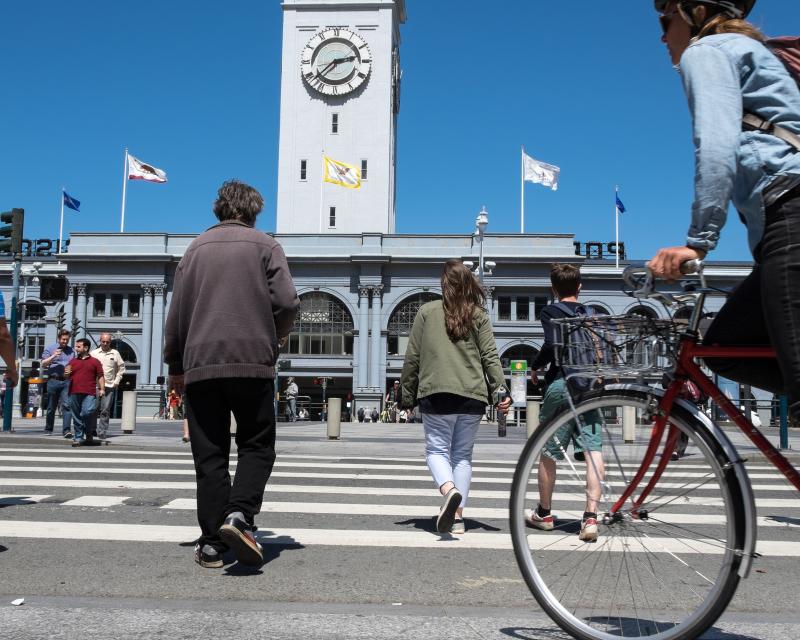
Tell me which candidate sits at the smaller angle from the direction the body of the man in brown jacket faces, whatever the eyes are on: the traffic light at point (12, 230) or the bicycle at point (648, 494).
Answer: the traffic light

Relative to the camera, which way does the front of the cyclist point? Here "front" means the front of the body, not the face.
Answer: to the viewer's left

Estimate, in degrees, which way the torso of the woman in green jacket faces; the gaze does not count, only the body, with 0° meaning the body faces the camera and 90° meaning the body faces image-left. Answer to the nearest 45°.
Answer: approximately 180°

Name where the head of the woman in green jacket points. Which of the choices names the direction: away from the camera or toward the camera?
away from the camera

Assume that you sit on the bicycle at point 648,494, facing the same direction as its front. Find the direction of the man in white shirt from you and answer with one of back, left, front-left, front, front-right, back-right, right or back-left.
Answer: front-right

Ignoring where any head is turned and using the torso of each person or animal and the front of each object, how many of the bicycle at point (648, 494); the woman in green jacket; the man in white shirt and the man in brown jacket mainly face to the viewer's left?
1

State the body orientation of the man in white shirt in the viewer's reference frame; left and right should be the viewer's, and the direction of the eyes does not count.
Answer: facing the viewer

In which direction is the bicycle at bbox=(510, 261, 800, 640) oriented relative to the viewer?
to the viewer's left

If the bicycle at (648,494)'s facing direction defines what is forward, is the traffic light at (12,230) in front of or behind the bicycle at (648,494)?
in front

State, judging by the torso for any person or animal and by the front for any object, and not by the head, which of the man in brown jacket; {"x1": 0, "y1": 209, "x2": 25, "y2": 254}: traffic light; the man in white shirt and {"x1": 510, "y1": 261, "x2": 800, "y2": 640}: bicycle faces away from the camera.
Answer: the man in brown jacket

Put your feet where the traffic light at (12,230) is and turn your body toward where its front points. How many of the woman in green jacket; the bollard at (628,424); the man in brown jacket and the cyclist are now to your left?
4

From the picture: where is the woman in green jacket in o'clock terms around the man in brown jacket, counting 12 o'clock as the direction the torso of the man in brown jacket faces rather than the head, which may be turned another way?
The woman in green jacket is roughly at 2 o'clock from the man in brown jacket.
